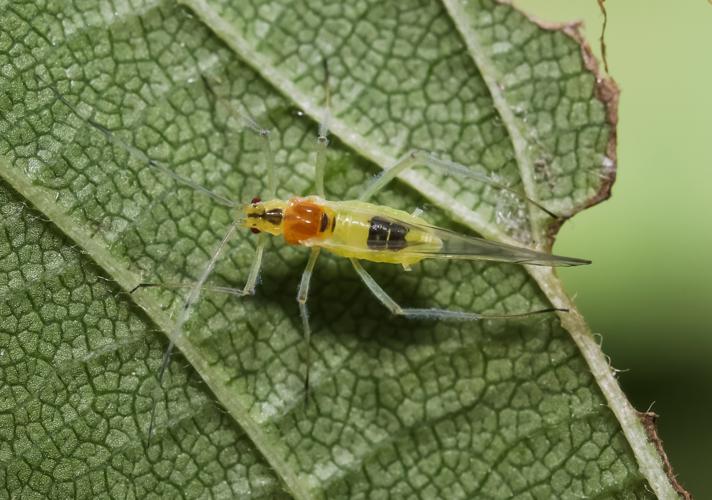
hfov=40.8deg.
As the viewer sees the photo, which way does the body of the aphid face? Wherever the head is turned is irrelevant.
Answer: to the viewer's left
